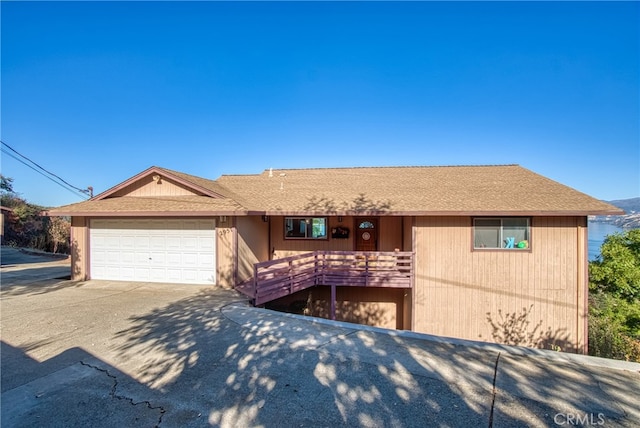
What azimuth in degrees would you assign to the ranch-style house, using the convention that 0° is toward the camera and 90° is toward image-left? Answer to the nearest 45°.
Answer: approximately 0°

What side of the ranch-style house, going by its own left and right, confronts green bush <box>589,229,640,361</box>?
left
